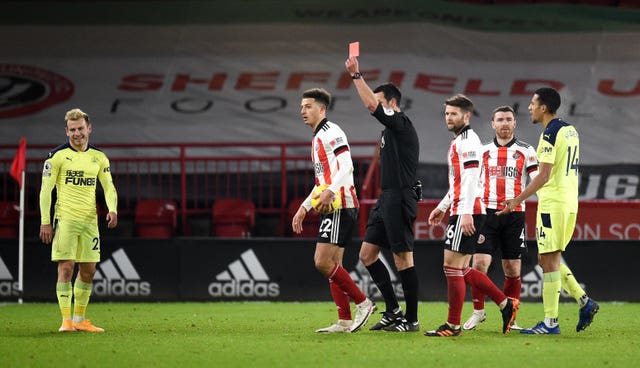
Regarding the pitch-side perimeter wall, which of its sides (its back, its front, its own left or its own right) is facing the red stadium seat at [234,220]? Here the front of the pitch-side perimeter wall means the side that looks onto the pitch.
back

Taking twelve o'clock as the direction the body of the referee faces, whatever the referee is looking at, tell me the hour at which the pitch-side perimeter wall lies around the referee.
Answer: The pitch-side perimeter wall is roughly at 2 o'clock from the referee.

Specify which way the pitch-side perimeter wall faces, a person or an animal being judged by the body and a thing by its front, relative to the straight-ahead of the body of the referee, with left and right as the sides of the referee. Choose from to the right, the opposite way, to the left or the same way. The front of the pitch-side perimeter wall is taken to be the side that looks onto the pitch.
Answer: to the left

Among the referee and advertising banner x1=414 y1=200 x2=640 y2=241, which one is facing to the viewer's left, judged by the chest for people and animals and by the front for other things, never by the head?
the referee

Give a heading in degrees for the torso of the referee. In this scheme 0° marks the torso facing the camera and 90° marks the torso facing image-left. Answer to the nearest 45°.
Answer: approximately 90°

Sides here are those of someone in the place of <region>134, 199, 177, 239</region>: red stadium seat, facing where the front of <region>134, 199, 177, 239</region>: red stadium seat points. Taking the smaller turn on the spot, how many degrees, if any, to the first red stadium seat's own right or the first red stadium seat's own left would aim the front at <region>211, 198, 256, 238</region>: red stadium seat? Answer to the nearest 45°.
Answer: approximately 90° to the first red stadium seat's own left

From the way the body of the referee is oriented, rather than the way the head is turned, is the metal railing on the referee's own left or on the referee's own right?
on the referee's own right

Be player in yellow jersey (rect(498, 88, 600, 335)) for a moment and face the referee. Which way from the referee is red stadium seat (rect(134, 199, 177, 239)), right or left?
right

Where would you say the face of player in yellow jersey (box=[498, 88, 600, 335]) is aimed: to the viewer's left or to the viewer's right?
to the viewer's left
